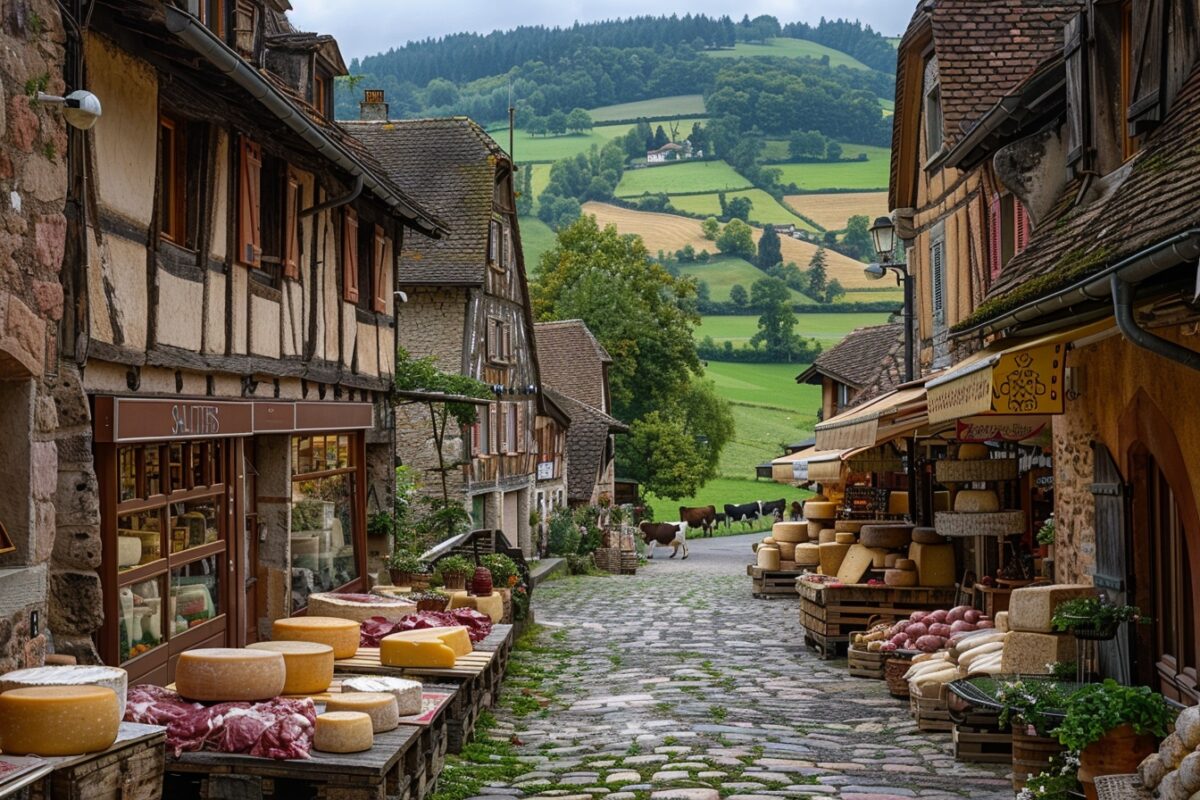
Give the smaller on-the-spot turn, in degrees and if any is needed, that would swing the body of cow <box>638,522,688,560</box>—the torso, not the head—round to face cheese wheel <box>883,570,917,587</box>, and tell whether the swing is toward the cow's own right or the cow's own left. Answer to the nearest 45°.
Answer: approximately 90° to the cow's own left

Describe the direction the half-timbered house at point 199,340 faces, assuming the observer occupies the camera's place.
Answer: facing the viewer and to the right of the viewer

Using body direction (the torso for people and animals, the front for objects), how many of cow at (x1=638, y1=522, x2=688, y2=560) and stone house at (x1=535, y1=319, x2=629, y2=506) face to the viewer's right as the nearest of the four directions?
1

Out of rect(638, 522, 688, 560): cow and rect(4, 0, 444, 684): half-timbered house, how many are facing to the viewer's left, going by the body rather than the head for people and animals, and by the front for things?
1

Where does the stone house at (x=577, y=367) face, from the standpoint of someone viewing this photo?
facing to the right of the viewer

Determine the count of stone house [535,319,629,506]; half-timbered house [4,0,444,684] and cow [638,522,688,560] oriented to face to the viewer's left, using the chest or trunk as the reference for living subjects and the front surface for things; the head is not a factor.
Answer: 1

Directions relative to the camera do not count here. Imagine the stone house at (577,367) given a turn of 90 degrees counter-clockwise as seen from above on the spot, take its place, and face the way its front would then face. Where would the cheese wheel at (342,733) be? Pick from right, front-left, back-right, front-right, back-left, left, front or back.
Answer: back

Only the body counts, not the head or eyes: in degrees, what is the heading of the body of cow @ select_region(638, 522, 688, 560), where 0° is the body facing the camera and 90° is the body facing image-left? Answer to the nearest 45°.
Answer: approximately 90°

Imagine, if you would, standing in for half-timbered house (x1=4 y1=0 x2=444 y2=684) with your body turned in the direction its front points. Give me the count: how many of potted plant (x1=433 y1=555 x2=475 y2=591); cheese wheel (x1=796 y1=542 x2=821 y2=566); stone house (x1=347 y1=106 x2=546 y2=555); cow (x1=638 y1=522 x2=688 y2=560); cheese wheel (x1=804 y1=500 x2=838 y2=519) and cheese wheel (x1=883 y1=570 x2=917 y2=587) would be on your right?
0

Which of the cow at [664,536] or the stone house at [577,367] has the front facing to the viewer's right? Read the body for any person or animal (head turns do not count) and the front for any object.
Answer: the stone house

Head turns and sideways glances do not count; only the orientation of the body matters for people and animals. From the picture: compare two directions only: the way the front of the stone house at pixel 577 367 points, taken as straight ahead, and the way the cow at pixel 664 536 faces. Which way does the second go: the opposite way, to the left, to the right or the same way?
the opposite way

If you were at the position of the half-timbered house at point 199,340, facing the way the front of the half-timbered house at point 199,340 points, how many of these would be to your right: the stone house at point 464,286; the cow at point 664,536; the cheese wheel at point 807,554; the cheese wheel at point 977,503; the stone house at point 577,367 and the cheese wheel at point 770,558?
0

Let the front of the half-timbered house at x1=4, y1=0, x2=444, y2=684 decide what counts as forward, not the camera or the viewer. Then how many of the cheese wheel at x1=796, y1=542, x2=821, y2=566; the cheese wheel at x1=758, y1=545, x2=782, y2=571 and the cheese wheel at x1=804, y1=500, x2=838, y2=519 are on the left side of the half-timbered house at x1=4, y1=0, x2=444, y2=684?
3

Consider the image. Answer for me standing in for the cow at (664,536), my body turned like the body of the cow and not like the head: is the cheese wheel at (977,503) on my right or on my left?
on my left

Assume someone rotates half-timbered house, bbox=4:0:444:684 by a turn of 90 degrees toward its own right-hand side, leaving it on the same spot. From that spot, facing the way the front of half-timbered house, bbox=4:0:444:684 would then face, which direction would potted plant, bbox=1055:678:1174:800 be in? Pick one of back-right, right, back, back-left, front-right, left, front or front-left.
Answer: left
